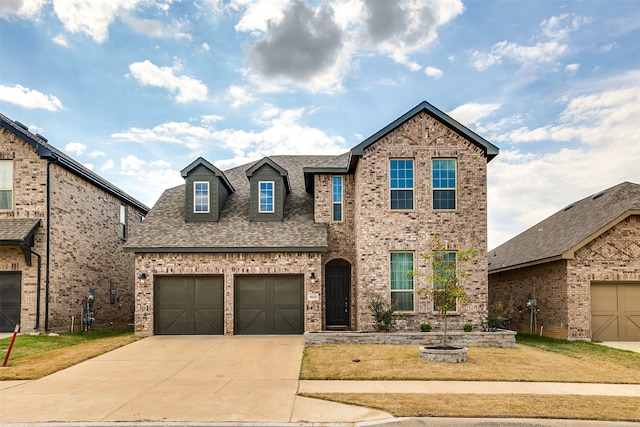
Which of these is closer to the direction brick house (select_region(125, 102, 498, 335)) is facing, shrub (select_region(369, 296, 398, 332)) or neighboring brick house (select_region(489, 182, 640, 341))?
the shrub

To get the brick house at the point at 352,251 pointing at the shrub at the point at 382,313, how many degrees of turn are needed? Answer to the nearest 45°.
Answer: approximately 45° to its left

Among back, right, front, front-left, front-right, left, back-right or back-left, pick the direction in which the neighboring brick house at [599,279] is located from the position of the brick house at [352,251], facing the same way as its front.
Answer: left

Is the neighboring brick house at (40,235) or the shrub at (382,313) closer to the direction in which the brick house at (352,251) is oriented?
the shrub

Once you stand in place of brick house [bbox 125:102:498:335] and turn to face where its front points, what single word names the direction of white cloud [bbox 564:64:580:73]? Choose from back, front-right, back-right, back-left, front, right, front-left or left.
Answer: left

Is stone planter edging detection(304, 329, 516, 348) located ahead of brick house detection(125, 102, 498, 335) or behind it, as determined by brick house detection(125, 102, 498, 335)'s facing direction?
ahead

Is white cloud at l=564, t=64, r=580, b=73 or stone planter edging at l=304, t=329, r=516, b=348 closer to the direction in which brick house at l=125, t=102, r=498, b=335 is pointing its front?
the stone planter edging

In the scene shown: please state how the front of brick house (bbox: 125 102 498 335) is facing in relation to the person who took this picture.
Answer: facing the viewer

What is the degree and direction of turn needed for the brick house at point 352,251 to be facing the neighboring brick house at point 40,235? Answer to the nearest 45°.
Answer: approximately 90° to its right
